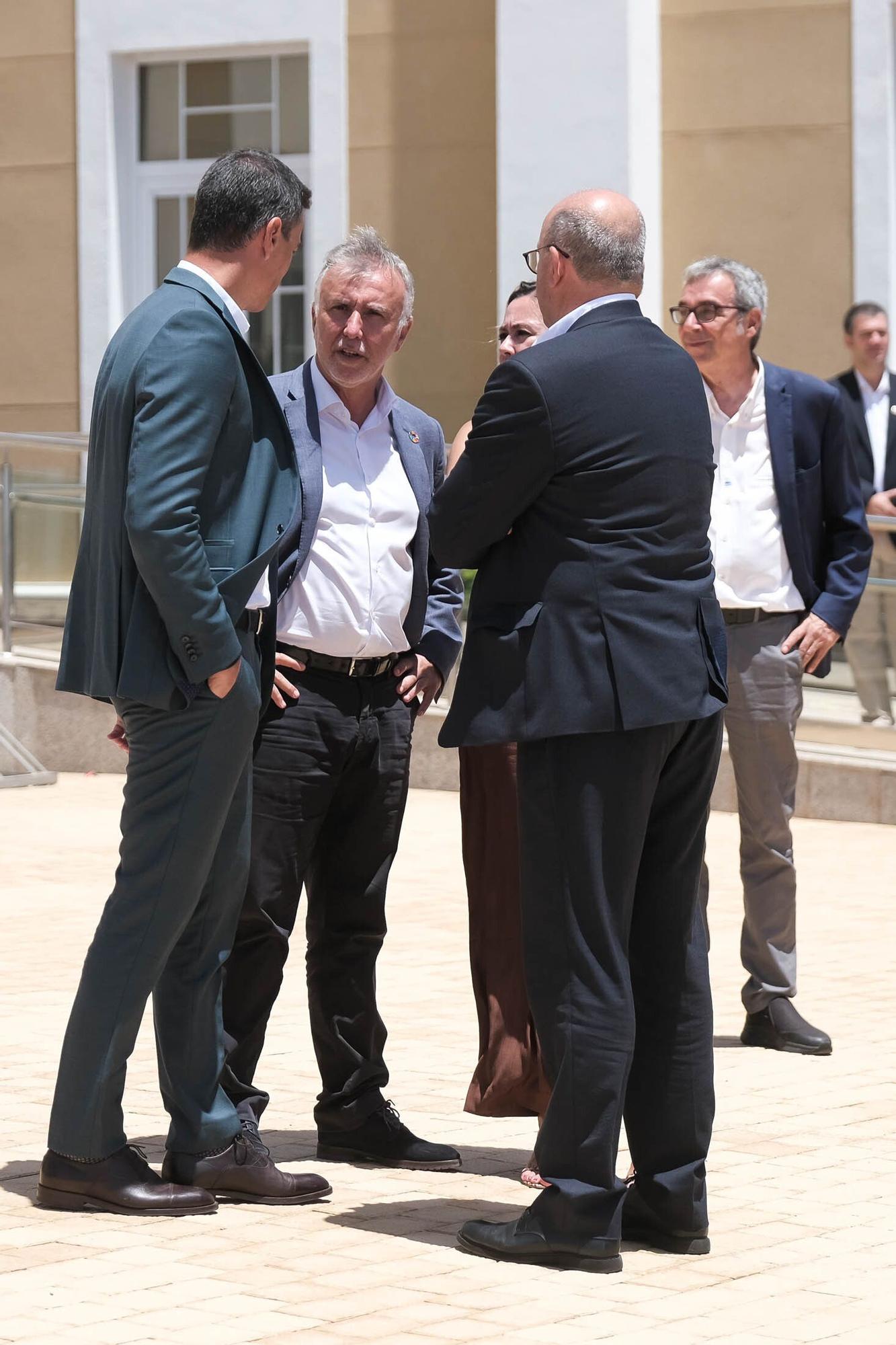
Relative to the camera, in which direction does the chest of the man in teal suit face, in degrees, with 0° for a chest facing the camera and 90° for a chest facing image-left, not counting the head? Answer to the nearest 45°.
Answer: approximately 270°

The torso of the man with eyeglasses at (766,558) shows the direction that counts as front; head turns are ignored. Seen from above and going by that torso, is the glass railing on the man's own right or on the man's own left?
on the man's own right

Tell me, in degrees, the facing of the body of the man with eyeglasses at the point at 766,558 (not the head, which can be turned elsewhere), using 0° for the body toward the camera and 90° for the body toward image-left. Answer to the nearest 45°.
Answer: approximately 45°

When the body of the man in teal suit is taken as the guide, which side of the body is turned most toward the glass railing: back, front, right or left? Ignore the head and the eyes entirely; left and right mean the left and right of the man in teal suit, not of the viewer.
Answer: left

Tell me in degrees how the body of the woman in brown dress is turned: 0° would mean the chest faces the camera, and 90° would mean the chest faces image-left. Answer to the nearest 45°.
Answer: approximately 45°

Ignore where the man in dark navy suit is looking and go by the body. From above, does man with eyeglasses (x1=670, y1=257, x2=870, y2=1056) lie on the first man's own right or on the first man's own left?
on the first man's own right

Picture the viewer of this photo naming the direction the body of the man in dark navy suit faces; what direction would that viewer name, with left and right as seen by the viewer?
facing away from the viewer and to the left of the viewer
